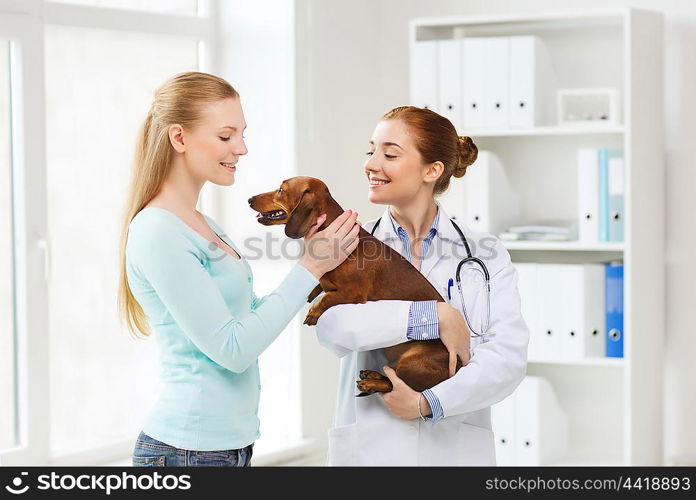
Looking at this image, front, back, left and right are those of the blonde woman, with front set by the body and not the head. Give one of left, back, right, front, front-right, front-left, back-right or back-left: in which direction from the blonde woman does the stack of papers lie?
front-left

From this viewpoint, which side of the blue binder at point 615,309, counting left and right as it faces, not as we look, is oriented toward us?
front

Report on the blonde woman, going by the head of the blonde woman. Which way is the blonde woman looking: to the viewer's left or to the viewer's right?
to the viewer's right

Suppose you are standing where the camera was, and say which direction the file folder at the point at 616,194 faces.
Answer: facing the viewer

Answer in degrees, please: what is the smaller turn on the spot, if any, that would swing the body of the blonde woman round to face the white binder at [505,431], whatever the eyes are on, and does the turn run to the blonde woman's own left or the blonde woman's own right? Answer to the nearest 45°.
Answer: approximately 45° to the blonde woman's own left

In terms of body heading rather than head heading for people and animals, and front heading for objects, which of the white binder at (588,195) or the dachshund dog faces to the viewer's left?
the dachshund dog

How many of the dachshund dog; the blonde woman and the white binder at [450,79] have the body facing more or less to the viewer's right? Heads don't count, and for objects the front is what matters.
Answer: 1

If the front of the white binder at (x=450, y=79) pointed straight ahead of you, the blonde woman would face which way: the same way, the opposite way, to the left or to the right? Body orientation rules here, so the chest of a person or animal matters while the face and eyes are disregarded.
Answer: to the left

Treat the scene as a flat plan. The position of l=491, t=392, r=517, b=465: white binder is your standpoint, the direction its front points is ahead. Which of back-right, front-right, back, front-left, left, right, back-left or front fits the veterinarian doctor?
front

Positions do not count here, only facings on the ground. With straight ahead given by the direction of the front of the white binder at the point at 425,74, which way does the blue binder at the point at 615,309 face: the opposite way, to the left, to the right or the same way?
the same way

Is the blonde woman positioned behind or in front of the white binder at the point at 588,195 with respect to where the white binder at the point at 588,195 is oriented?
in front

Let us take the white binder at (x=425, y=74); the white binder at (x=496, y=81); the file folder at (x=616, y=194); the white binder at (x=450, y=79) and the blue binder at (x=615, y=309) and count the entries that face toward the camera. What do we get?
5

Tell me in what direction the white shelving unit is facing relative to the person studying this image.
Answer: facing the viewer and to the left of the viewer

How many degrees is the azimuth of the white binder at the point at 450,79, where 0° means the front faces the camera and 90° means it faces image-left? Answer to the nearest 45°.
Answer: approximately 0°

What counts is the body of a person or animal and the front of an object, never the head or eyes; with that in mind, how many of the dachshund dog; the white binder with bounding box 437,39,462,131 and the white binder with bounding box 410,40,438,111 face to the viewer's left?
1

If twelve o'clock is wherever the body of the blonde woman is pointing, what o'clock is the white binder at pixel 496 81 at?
The white binder is roughly at 10 o'clock from the blonde woman.

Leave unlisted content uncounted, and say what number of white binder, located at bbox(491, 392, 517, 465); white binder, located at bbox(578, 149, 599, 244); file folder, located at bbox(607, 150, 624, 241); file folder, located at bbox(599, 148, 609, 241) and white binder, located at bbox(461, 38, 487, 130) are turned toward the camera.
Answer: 5

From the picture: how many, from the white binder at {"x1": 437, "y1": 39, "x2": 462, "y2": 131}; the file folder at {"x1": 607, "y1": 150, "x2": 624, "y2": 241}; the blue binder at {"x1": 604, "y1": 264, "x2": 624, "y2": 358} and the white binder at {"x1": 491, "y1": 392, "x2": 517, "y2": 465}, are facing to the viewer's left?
0
